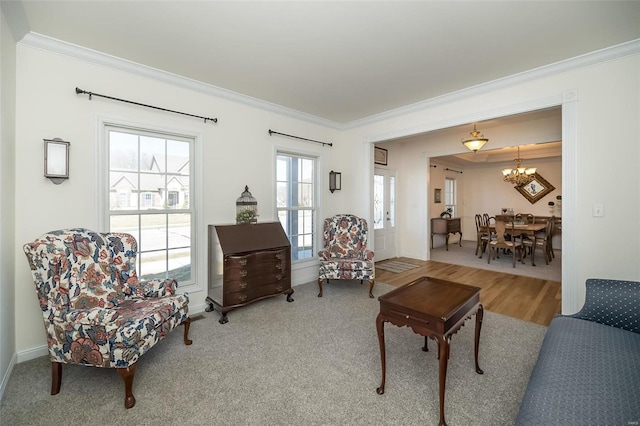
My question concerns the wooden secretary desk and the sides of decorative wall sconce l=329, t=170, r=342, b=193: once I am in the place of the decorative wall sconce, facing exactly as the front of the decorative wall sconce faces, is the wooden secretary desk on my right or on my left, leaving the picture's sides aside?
on my right

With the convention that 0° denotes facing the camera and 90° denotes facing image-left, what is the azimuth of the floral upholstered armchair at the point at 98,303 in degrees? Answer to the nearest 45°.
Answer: approximately 315°

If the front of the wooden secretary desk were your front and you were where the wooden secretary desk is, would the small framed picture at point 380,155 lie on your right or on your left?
on your left

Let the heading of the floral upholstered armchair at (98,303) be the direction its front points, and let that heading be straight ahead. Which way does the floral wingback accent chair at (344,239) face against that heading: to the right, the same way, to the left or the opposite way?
to the right

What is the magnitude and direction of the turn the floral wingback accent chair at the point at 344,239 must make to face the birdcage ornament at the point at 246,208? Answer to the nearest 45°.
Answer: approximately 45° to its right

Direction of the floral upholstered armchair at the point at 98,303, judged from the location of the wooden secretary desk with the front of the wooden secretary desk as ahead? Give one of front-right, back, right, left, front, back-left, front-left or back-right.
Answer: right
